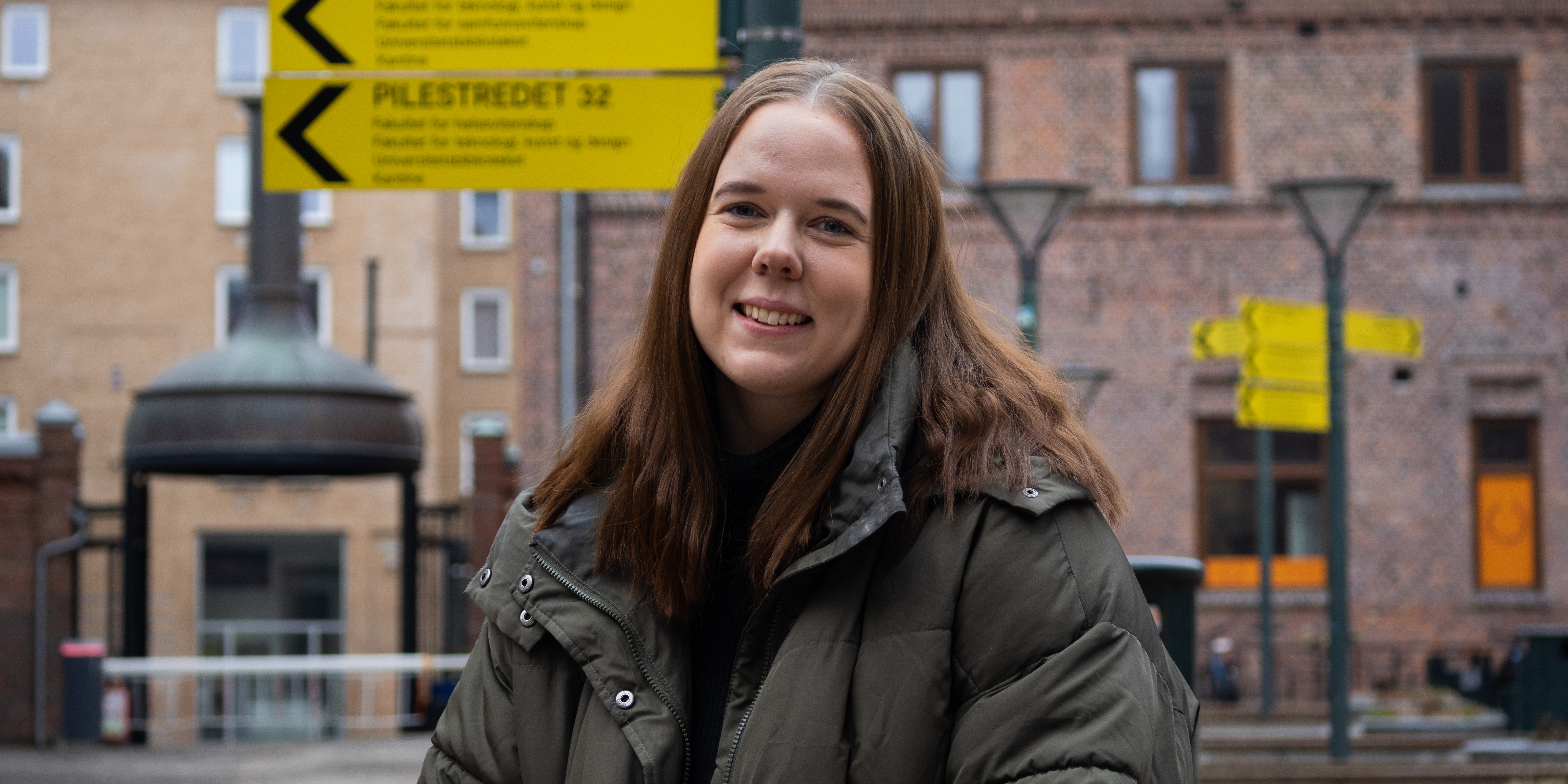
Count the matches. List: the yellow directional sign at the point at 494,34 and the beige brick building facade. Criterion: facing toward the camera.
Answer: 2

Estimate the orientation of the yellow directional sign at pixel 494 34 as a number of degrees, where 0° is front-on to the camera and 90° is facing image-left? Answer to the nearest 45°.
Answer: approximately 0°

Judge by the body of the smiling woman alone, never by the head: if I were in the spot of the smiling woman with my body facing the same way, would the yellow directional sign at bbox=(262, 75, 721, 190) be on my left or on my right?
on my right

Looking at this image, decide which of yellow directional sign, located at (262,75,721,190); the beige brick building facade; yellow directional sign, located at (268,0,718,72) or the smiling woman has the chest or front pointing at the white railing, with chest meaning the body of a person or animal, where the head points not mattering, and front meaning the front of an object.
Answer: the beige brick building facade

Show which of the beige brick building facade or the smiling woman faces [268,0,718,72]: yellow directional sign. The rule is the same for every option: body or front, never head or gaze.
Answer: the beige brick building facade

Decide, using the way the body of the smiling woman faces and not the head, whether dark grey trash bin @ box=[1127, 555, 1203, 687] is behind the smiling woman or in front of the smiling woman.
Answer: behind

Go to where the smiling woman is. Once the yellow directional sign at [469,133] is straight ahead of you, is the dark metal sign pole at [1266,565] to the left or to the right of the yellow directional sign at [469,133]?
right

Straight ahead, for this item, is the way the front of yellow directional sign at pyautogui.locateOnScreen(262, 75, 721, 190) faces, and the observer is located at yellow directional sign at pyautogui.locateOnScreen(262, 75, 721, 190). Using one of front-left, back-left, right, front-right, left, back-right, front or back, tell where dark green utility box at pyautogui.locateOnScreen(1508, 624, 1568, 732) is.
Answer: back-left
